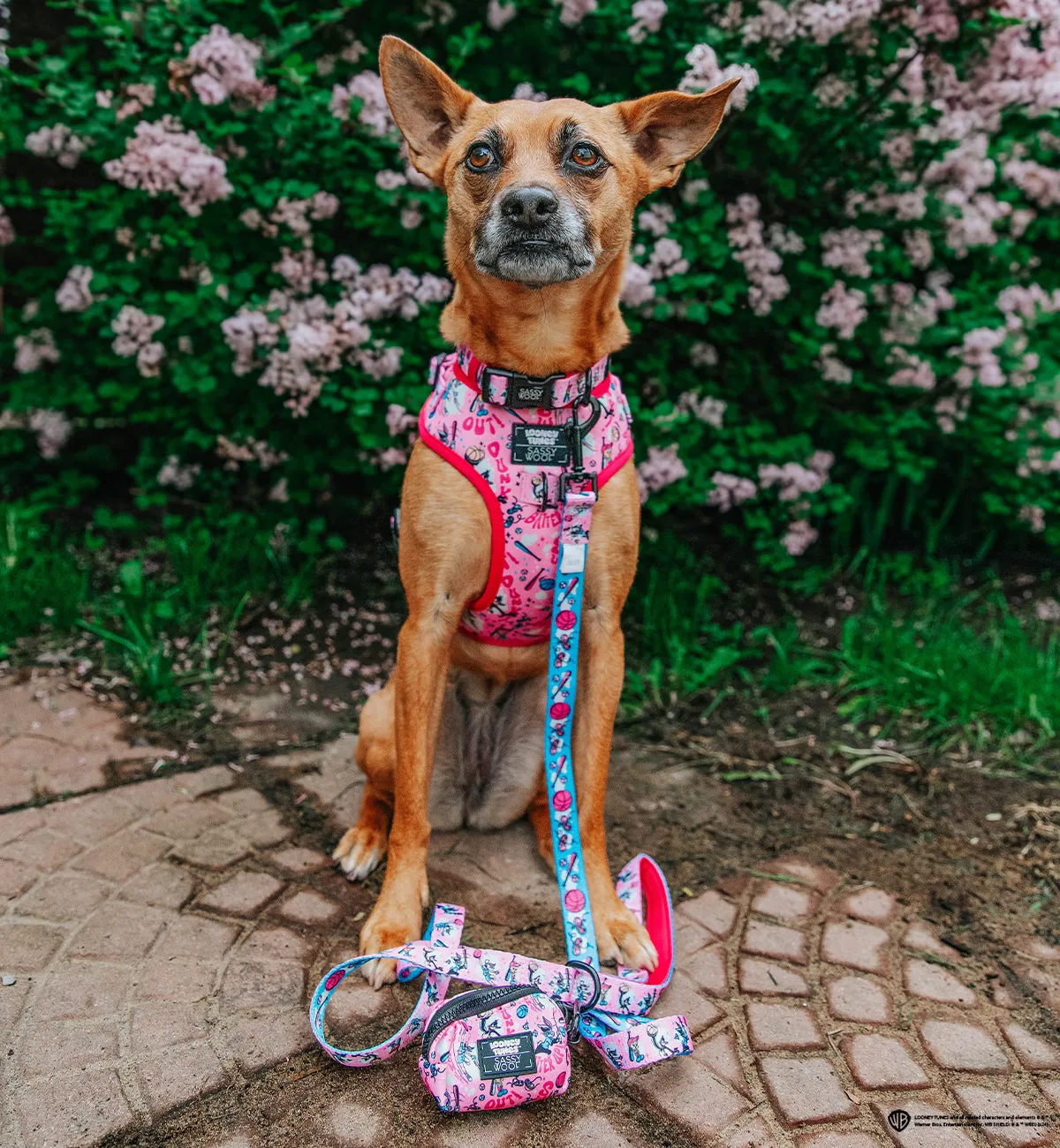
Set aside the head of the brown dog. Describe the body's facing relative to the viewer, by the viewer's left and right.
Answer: facing the viewer
